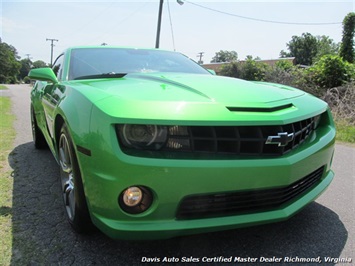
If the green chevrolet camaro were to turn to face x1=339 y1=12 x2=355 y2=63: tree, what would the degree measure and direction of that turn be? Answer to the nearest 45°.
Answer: approximately 90° to its left

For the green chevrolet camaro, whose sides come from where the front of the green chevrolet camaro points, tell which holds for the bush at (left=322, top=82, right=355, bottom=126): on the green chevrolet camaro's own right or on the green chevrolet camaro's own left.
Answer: on the green chevrolet camaro's own left

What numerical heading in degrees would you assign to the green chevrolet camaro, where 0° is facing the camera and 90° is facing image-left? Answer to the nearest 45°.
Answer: approximately 315°

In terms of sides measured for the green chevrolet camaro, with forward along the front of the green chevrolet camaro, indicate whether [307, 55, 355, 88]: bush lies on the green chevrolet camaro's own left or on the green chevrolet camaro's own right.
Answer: on the green chevrolet camaro's own left
